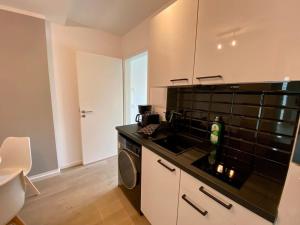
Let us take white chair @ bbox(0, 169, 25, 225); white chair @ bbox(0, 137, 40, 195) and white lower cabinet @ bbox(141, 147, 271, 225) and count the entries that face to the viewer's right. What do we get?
0

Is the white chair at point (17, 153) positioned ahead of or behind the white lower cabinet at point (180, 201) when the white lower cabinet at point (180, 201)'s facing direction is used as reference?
ahead

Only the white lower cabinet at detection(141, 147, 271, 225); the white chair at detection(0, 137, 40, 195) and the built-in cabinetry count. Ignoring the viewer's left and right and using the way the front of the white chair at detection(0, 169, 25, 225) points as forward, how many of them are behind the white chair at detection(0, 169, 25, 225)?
2

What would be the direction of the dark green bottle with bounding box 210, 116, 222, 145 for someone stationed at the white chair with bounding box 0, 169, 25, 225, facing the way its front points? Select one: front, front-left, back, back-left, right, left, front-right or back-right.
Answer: back

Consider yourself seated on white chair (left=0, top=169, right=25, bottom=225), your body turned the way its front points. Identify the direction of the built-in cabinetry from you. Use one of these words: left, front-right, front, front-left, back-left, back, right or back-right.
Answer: back

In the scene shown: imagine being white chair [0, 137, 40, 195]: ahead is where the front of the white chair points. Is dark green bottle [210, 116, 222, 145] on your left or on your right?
on your left

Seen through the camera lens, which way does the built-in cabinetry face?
facing the viewer and to the left of the viewer

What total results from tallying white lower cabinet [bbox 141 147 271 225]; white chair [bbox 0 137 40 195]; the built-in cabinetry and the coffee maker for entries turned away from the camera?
0

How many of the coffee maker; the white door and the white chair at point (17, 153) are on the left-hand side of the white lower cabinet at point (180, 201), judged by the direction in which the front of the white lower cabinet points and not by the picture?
0

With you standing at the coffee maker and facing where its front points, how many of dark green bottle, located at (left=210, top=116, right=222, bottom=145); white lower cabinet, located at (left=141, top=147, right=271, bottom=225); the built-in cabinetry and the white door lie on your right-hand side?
1

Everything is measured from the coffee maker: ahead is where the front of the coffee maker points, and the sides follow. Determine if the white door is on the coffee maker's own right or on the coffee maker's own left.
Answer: on the coffee maker's own right

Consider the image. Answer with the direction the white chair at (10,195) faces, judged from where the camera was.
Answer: facing away from the viewer and to the left of the viewer

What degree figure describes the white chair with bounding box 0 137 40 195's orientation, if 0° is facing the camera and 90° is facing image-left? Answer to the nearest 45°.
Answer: approximately 45°

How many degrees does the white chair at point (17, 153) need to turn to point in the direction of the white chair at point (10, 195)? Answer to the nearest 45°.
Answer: approximately 45° to its left

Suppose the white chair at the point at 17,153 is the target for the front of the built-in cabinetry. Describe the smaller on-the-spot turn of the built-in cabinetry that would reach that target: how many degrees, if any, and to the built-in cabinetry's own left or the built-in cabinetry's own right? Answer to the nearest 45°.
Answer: approximately 45° to the built-in cabinetry's own right

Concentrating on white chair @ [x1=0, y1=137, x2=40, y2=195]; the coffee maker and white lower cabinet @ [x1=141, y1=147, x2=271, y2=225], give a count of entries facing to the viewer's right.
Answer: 0

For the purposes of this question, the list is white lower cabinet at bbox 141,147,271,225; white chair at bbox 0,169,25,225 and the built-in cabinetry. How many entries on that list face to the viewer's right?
0
